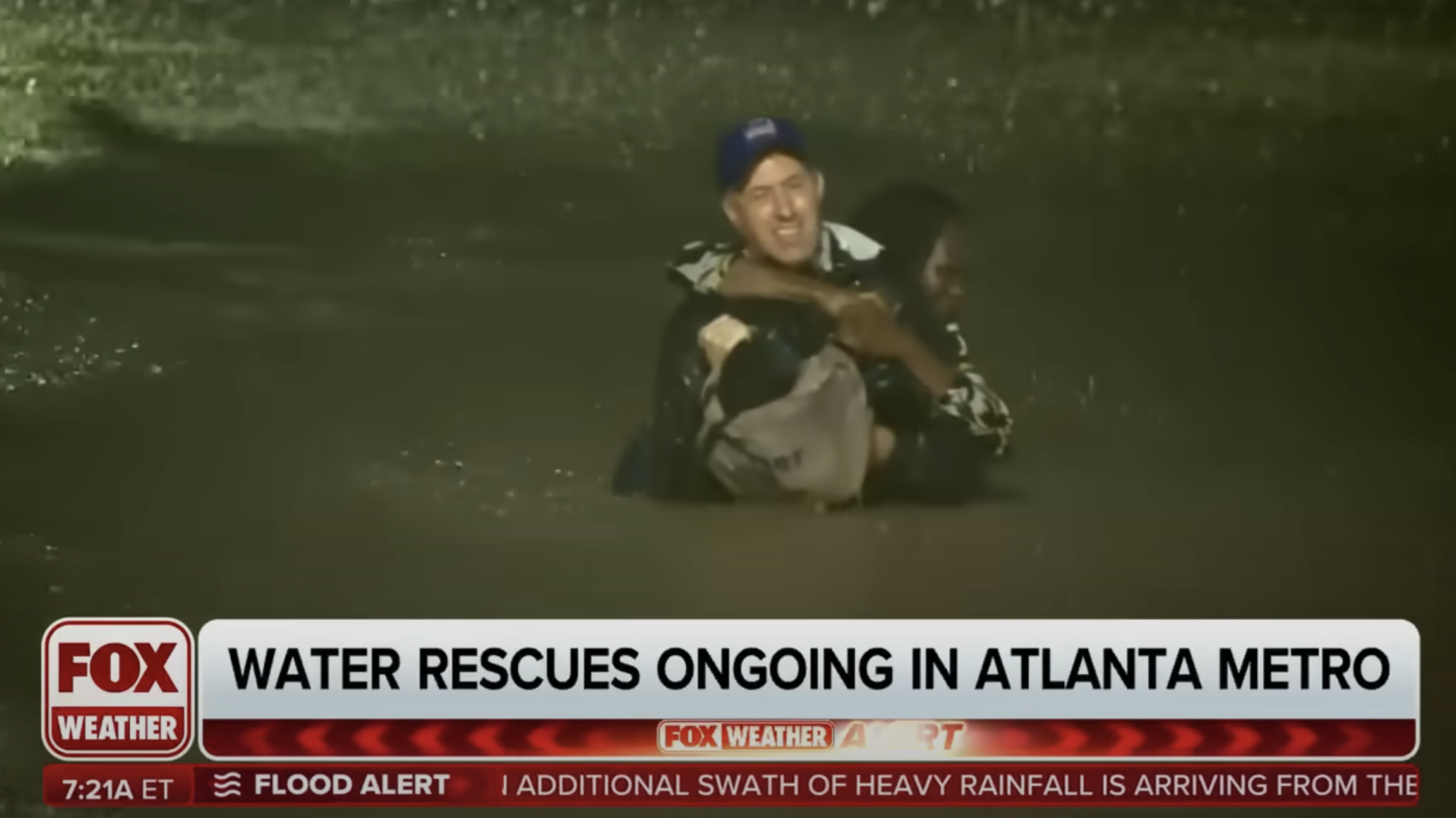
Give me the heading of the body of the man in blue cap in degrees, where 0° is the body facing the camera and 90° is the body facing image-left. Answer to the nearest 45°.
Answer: approximately 0°
